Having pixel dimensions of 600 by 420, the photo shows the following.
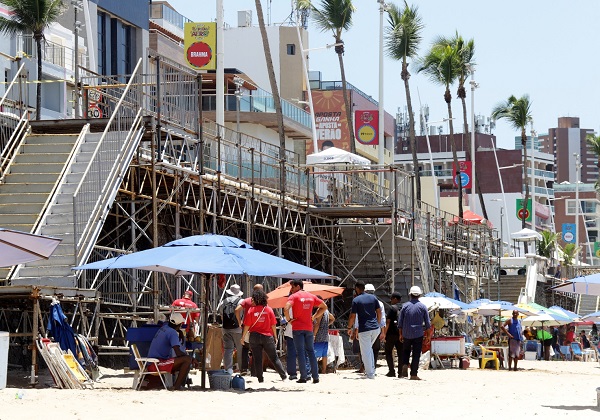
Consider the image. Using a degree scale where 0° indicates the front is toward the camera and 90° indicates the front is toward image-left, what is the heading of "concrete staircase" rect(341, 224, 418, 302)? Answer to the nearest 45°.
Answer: approximately 0°

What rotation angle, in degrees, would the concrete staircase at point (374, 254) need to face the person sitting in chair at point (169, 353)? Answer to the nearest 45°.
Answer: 0° — it already faces them

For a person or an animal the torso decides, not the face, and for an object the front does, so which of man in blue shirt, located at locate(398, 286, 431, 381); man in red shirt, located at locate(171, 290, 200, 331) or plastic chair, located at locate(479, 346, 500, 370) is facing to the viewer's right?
the plastic chair

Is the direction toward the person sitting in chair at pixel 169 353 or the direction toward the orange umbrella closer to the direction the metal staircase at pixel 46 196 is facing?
the person sitting in chair

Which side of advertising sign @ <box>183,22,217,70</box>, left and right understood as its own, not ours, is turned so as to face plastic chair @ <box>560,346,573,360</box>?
left

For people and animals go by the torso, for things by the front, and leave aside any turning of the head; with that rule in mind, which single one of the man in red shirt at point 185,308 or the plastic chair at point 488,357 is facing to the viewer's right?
the plastic chair

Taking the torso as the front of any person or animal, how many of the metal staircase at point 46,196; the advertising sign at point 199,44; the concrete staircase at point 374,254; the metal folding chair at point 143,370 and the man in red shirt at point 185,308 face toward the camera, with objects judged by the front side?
3
